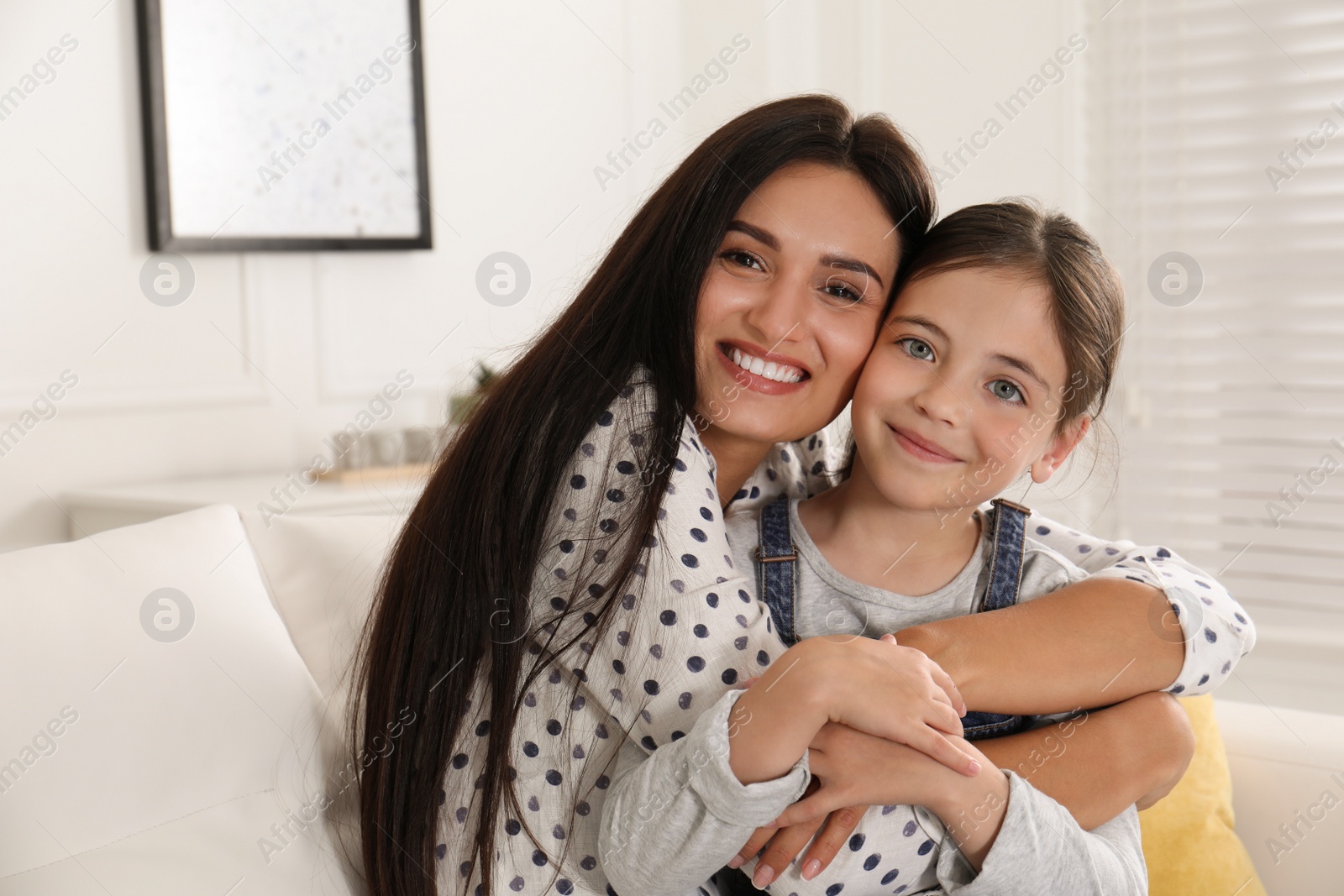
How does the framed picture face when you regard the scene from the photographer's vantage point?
facing the viewer

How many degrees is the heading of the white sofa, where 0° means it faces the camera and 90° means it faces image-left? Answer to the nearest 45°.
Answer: approximately 0°

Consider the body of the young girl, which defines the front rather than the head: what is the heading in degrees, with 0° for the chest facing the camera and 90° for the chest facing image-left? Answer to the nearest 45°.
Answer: approximately 0°

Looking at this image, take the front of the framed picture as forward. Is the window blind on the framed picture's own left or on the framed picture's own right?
on the framed picture's own left

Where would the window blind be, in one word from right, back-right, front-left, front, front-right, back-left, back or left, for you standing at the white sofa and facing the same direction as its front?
back-left

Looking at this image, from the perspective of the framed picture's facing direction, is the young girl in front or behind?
in front

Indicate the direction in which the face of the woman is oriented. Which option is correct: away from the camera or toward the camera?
toward the camera

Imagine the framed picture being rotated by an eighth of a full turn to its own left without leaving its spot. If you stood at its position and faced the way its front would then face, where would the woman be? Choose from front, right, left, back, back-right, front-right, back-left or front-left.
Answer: front-right

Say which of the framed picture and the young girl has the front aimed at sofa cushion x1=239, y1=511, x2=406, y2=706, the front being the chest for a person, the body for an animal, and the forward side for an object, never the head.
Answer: the framed picture
